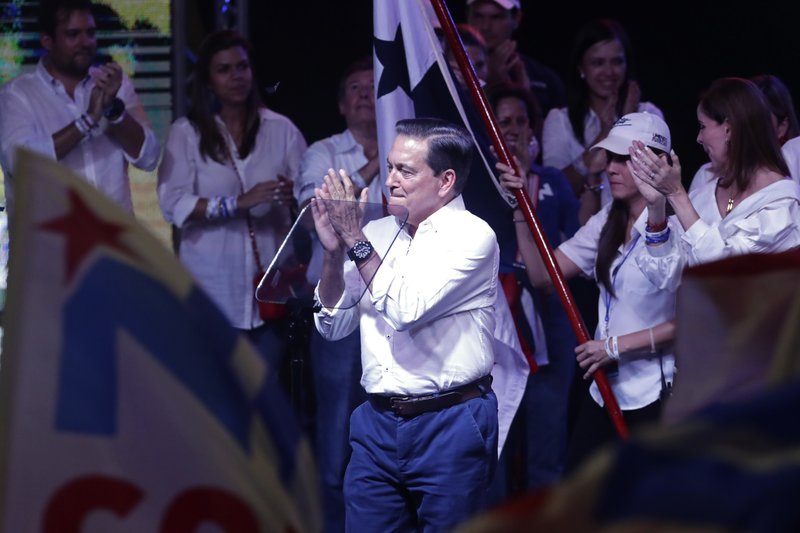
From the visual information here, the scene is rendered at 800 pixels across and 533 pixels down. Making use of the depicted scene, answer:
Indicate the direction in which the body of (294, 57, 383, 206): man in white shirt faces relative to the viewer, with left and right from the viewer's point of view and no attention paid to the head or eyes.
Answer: facing the viewer

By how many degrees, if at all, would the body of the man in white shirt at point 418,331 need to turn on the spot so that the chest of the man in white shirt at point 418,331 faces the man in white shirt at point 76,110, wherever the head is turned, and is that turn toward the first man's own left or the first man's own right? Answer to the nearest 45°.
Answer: approximately 90° to the first man's own right

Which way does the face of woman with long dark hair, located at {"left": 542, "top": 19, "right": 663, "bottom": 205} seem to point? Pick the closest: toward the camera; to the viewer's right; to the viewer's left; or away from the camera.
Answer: toward the camera

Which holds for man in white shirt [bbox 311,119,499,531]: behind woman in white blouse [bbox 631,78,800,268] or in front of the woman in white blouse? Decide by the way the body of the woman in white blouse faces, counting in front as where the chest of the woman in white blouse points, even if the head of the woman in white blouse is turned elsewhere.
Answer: in front

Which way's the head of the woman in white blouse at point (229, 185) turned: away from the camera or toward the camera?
toward the camera

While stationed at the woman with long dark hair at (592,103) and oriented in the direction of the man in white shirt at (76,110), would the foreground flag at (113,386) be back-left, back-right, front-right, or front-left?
front-left

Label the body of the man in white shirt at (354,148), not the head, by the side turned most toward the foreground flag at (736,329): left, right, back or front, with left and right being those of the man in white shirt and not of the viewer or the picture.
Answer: front

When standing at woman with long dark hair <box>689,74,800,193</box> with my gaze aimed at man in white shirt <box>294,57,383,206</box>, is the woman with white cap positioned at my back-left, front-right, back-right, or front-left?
front-left

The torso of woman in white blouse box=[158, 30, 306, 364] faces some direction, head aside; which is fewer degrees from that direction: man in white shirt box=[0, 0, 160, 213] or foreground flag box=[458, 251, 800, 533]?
the foreground flag

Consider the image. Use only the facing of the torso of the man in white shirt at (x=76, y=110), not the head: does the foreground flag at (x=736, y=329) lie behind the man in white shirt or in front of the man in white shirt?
in front

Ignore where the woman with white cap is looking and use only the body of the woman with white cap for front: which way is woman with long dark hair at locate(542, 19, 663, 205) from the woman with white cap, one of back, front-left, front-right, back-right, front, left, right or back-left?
back-right

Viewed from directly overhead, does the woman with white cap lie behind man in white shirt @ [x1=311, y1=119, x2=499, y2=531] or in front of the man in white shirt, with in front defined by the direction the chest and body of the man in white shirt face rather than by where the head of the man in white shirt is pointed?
behind

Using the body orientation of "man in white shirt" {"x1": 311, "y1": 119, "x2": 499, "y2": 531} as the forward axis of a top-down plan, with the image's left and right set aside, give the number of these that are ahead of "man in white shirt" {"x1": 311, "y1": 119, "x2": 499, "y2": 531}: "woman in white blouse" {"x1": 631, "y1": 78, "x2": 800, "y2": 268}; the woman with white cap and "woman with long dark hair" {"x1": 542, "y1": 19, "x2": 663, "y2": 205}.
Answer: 0

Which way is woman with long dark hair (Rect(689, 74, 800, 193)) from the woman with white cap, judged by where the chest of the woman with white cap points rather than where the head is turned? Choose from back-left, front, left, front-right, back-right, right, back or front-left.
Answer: back

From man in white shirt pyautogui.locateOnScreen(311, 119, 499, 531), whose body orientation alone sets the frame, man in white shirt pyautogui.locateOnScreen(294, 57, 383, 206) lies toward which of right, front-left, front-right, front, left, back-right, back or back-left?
back-right

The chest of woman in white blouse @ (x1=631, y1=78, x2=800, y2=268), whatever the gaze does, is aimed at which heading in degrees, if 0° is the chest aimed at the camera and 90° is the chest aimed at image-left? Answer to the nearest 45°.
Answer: approximately 45°

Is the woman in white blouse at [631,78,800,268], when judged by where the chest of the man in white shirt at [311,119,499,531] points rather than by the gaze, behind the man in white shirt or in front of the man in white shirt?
behind

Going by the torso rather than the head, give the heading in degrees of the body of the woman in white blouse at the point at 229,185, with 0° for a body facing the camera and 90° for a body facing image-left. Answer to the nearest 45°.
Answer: approximately 315°
